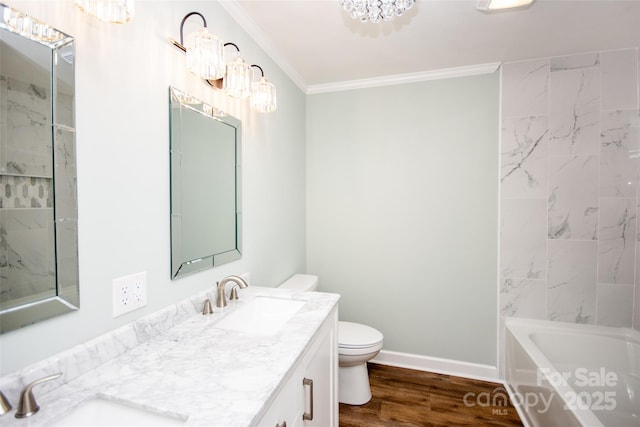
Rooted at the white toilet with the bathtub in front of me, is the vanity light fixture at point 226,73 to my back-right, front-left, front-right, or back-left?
back-right

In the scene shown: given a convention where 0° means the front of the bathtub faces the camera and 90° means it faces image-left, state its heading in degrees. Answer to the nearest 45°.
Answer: approximately 45°

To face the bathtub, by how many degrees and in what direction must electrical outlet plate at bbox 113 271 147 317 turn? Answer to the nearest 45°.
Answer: approximately 45° to its left

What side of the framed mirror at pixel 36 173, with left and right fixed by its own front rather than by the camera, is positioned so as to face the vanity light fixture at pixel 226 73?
left

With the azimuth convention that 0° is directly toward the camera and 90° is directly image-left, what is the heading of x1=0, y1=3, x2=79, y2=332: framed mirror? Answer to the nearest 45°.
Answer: approximately 315°

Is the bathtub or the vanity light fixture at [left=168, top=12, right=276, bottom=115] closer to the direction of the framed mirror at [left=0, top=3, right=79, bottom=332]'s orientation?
the bathtub
